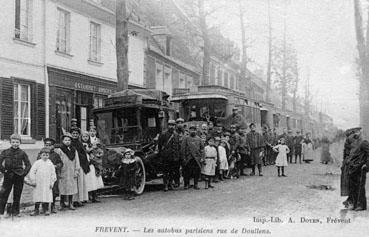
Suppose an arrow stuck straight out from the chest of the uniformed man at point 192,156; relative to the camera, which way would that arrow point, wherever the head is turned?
toward the camera

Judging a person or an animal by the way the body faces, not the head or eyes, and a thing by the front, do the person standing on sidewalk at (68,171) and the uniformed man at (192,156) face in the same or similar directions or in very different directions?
same or similar directions

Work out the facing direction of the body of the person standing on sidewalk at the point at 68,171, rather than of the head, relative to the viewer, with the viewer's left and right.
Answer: facing the viewer

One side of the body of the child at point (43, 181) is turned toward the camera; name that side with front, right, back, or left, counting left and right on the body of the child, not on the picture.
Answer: front

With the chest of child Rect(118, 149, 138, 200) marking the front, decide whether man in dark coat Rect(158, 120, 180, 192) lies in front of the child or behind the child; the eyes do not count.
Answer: behind

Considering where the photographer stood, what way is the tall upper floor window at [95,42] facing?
facing the viewer and to the right of the viewer

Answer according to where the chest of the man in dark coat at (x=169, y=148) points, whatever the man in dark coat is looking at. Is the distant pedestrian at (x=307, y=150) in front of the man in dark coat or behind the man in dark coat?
behind

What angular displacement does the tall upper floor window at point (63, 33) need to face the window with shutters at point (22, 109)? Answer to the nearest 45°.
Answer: approximately 90° to its right

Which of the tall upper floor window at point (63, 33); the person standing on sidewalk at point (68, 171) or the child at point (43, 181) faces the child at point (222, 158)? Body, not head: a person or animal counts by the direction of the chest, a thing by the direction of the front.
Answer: the tall upper floor window

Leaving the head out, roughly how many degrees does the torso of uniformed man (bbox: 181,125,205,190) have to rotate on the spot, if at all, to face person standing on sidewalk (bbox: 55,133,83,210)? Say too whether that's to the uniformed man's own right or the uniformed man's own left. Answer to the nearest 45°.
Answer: approximately 45° to the uniformed man's own right

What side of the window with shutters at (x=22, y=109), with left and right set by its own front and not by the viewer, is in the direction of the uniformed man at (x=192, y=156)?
front

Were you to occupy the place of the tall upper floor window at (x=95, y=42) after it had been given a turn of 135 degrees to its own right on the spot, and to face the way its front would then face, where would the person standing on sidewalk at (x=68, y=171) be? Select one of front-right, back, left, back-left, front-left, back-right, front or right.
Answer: left

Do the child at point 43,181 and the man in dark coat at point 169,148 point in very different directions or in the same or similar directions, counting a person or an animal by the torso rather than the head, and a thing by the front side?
same or similar directions

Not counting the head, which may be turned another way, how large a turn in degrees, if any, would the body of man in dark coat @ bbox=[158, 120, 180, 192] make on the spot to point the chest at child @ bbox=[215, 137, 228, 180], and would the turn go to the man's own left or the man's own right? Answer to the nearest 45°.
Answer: approximately 135° to the man's own left

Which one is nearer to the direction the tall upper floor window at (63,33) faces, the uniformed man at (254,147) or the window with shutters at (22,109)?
the uniformed man

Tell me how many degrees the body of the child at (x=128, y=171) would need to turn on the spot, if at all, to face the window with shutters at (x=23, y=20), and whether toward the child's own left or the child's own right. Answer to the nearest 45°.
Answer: approximately 135° to the child's own right

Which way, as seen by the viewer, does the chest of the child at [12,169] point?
toward the camera

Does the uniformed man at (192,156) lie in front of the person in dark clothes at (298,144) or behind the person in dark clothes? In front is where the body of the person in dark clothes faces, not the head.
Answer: in front
